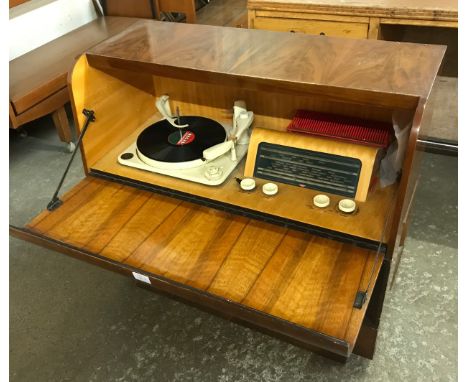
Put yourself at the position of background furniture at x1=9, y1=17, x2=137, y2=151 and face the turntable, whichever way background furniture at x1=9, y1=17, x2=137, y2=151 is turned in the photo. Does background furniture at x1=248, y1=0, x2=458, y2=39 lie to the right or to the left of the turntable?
left

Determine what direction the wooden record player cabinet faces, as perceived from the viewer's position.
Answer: facing the viewer and to the left of the viewer

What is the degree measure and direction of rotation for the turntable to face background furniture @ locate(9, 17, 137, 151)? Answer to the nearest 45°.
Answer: approximately 90° to its right

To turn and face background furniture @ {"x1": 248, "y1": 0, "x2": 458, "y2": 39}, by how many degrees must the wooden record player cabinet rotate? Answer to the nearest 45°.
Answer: approximately 180°

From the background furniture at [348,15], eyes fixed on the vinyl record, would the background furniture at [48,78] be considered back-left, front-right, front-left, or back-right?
front-right

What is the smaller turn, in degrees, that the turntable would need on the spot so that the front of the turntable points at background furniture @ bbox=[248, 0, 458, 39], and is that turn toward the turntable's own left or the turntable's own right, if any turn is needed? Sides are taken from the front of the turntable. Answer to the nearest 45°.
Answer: approximately 180°
